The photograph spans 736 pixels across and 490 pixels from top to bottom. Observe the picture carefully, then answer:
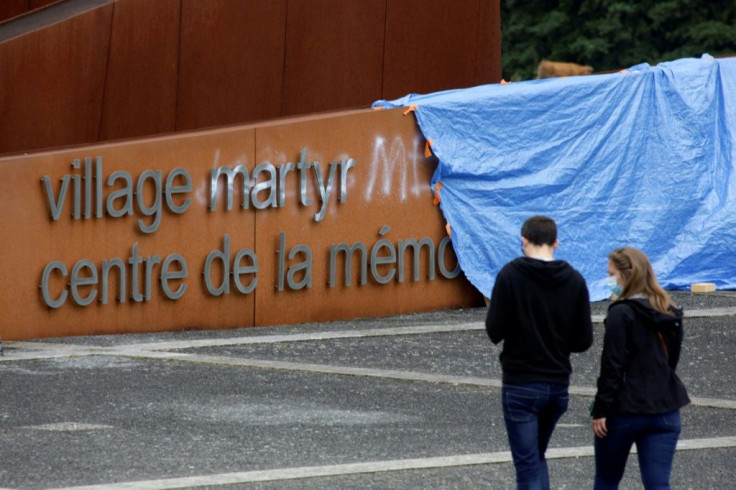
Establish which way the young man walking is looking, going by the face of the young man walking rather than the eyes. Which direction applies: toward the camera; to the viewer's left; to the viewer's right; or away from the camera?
away from the camera

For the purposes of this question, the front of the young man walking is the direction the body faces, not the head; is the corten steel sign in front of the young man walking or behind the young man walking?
in front

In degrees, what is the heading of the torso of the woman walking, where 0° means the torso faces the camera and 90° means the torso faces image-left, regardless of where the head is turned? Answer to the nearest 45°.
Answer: approximately 135°

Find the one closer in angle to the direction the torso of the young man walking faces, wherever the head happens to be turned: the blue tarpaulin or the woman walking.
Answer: the blue tarpaulin

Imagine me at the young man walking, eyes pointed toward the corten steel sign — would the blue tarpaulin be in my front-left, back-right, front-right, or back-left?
front-right

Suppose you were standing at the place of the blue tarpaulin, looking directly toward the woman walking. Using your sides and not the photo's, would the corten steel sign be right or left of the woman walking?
right

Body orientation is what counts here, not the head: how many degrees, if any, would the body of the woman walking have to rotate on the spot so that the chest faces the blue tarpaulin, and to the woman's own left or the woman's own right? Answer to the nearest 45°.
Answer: approximately 45° to the woman's own right

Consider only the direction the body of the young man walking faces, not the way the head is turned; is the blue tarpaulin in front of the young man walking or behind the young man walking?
in front

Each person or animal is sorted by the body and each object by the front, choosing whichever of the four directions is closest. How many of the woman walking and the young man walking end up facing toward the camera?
0

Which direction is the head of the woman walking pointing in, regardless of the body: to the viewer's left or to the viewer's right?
to the viewer's left

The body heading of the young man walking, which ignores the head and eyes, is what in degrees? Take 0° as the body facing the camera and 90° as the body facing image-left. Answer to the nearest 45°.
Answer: approximately 180°
